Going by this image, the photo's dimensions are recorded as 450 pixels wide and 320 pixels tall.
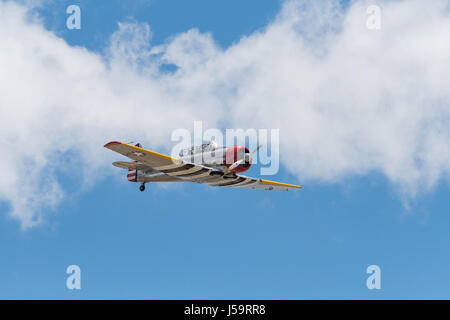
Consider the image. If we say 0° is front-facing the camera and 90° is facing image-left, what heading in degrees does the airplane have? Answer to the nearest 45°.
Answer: approximately 315°
